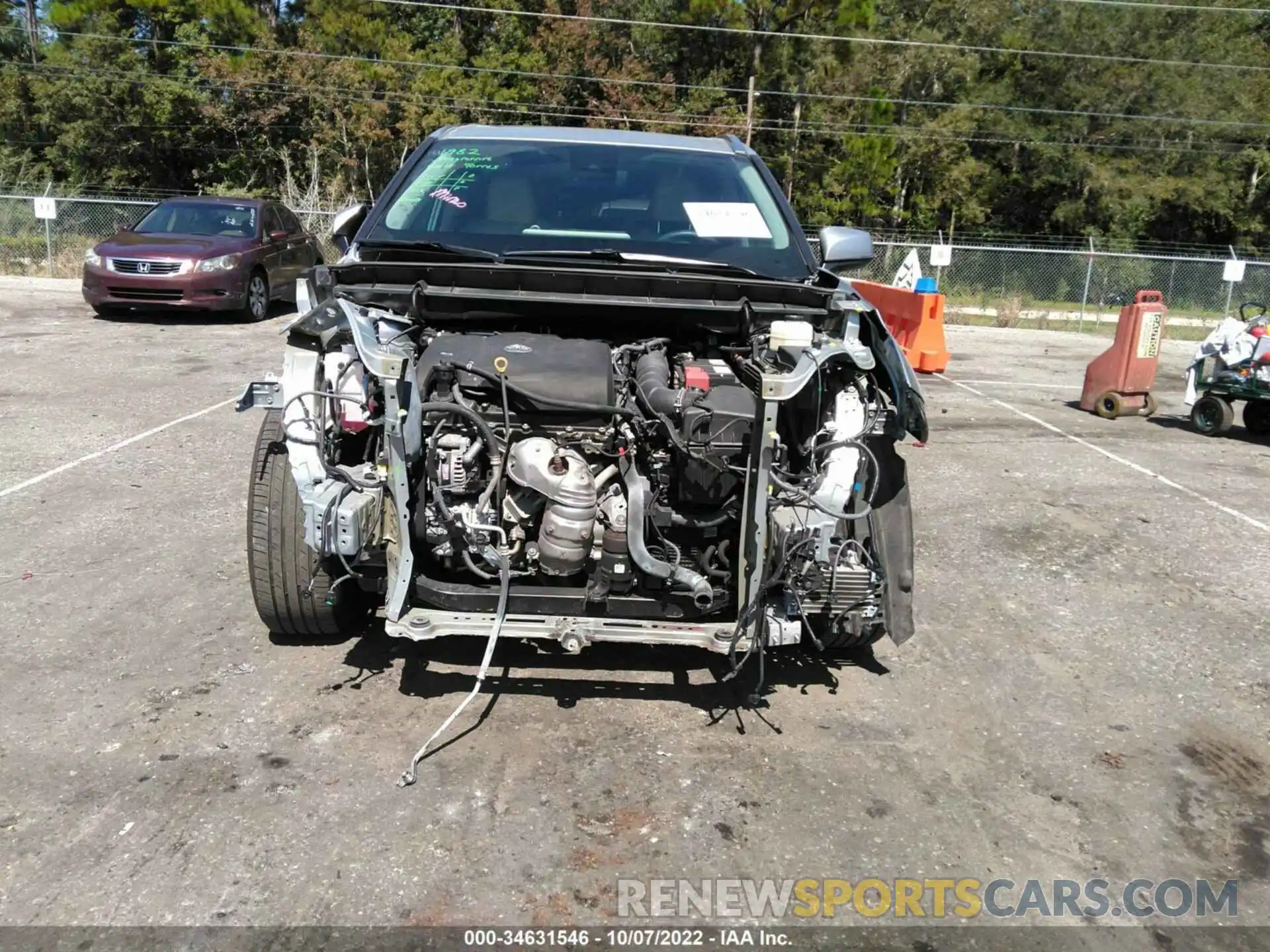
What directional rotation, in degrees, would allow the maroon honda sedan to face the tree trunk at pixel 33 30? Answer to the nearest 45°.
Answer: approximately 135° to its right

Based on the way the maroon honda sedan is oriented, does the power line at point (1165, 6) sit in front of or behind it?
behind

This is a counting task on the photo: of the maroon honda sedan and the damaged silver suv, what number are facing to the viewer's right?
0

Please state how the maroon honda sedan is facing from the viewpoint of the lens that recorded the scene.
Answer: facing the viewer and to the left of the viewer

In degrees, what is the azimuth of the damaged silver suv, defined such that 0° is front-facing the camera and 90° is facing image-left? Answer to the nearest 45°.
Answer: approximately 0°

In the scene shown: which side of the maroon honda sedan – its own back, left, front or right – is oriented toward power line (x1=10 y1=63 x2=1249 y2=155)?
back

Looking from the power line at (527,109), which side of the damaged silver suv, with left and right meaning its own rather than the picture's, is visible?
back

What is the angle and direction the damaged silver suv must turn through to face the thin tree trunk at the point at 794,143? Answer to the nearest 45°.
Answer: approximately 180°

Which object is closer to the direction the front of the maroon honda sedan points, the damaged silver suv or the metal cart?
the damaged silver suv

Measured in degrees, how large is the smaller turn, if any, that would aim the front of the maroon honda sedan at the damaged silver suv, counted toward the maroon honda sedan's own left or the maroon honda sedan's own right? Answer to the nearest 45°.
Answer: approximately 45° to the maroon honda sedan's own left

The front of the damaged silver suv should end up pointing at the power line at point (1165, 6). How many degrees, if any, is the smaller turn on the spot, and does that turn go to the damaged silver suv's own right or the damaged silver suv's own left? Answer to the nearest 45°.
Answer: approximately 135° to the damaged silver suv's own left

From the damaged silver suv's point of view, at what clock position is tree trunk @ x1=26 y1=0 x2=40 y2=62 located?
The tree trunk is roughly at 5 o'clock from the damaged silver suv.

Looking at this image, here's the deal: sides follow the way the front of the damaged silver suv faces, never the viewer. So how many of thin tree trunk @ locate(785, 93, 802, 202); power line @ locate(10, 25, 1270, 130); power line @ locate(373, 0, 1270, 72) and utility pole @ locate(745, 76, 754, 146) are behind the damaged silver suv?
4

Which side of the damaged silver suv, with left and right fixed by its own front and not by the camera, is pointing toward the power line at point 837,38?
back

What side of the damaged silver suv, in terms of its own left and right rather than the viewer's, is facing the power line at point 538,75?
back

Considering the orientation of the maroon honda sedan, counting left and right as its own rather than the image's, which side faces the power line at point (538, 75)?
back
